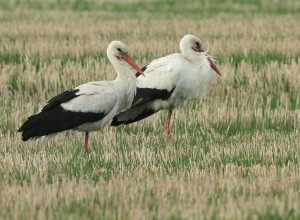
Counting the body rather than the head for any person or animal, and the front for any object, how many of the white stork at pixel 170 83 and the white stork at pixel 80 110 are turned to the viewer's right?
2

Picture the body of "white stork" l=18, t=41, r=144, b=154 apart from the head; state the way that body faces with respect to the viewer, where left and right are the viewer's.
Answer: facing to the right of the viewer

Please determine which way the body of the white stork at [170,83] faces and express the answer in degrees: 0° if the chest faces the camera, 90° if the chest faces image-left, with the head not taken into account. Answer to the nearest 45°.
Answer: approximately 270°

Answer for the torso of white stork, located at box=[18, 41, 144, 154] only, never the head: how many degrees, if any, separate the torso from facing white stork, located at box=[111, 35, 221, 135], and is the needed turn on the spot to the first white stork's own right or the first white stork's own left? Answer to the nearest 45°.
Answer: approximately 45° to the first white stork's own left

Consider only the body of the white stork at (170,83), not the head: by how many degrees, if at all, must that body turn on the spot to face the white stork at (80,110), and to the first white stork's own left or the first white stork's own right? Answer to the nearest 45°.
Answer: approximately 135° to the first white stork's own right
